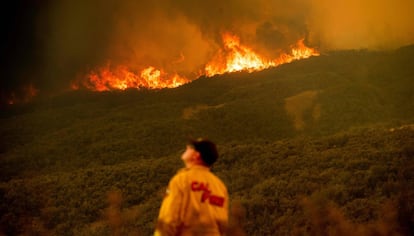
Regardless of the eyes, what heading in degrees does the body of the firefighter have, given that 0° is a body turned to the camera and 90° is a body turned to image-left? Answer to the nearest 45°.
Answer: approximately 135°
